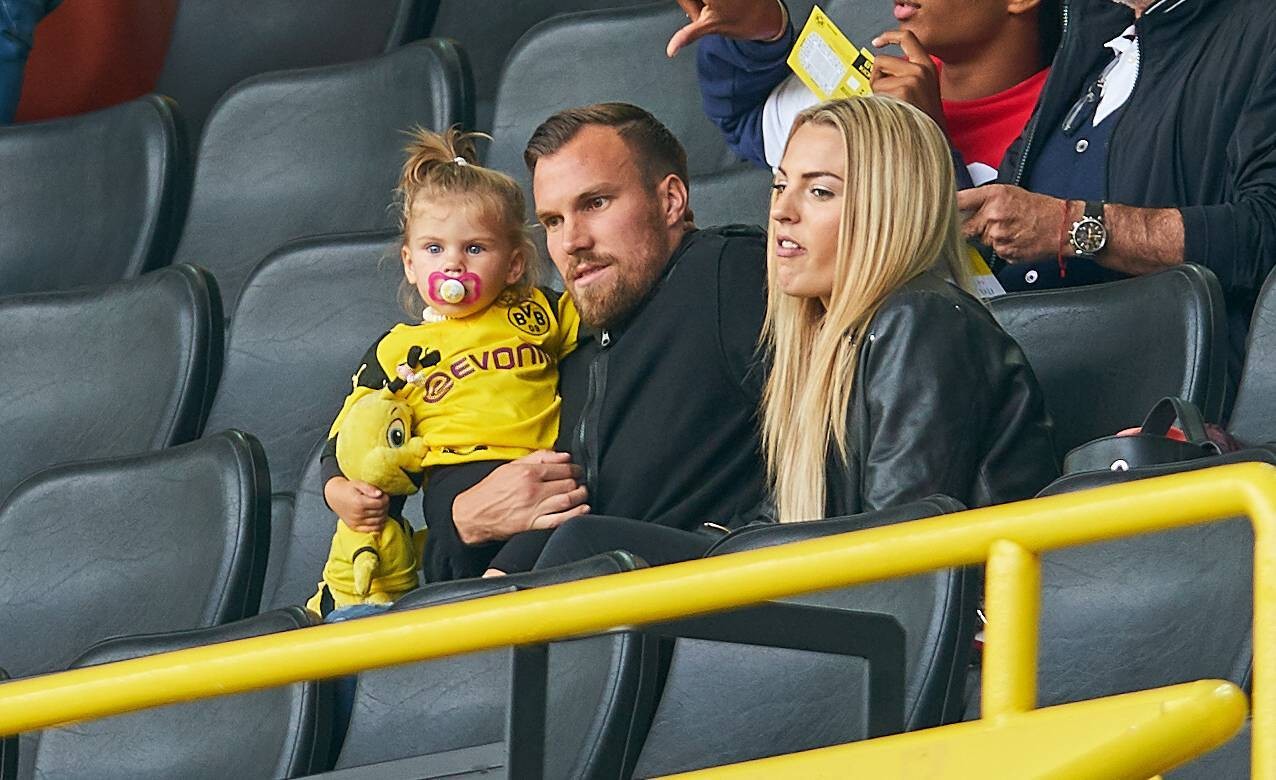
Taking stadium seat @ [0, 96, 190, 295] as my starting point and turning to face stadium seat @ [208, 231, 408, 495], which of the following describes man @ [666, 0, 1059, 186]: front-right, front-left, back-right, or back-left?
front-left

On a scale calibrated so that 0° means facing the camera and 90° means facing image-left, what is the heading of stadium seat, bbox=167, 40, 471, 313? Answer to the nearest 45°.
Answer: approximately 45°

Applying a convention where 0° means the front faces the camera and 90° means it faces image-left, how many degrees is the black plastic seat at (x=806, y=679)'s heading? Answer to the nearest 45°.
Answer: approximately 45°

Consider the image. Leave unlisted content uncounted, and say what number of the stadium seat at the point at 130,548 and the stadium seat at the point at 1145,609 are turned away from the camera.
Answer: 0

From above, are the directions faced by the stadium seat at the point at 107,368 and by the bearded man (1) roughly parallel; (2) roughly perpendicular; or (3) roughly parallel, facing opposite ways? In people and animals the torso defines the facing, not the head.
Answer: roughly parallel

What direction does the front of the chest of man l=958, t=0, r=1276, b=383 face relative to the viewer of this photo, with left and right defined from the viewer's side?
facing the viewer and to the left of the viewer

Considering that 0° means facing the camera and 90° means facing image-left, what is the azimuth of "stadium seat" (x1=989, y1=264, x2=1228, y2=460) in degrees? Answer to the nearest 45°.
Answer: approximately 45°

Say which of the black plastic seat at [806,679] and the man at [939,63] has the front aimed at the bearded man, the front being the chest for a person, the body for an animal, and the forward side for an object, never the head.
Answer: the man

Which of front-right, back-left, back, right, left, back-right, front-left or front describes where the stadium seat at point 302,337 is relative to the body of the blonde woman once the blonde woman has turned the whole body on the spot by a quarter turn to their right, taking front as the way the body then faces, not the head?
front

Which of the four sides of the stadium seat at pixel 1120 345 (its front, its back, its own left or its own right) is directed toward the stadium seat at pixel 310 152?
right

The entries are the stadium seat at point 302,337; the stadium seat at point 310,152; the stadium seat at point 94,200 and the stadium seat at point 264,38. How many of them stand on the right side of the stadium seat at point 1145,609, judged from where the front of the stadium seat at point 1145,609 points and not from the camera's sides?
4

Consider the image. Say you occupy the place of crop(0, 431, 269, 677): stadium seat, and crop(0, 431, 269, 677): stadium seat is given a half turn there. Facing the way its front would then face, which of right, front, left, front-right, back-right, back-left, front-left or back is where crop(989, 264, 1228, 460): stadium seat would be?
right

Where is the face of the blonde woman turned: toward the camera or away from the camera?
toward the camera
